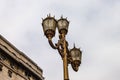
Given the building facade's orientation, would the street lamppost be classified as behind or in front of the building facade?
in front

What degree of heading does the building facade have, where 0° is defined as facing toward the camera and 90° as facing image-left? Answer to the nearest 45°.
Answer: approximately 315°
